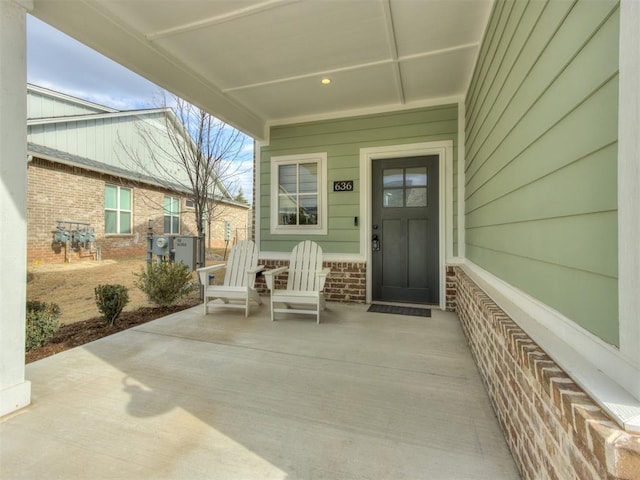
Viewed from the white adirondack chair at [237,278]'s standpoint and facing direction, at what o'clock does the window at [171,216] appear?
The window is roughly at 4 o'clock from the white adirondack chair.

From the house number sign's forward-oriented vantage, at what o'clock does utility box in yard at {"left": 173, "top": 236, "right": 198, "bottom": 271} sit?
The utility box in yard is roughly at 3 o'clock from the house number sign.

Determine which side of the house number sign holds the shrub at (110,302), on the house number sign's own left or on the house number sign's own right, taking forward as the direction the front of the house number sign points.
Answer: on the house number sign's own right

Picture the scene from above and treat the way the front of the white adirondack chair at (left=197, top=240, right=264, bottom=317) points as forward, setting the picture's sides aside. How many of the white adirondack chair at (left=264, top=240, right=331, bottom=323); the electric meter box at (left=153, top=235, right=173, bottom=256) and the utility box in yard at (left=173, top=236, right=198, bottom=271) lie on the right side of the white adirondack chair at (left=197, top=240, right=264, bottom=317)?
2

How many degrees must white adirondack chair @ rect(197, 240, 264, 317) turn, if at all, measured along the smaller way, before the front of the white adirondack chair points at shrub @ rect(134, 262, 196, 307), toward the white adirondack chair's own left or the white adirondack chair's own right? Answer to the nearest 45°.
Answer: approximately 45° to the white adirondack chair's own right

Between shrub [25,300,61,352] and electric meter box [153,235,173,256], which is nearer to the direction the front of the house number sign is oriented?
the shrub

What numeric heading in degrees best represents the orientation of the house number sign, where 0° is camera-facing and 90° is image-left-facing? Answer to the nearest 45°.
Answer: approximately 0°

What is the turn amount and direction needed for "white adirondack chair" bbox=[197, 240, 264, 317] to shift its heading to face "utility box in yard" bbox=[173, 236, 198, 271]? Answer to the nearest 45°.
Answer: approximately 90° to its right

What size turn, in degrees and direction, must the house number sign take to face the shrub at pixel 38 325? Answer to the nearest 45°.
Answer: approximately 45° to its right

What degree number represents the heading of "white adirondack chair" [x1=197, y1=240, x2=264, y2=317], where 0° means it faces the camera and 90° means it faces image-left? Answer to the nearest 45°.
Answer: approximately 45°
